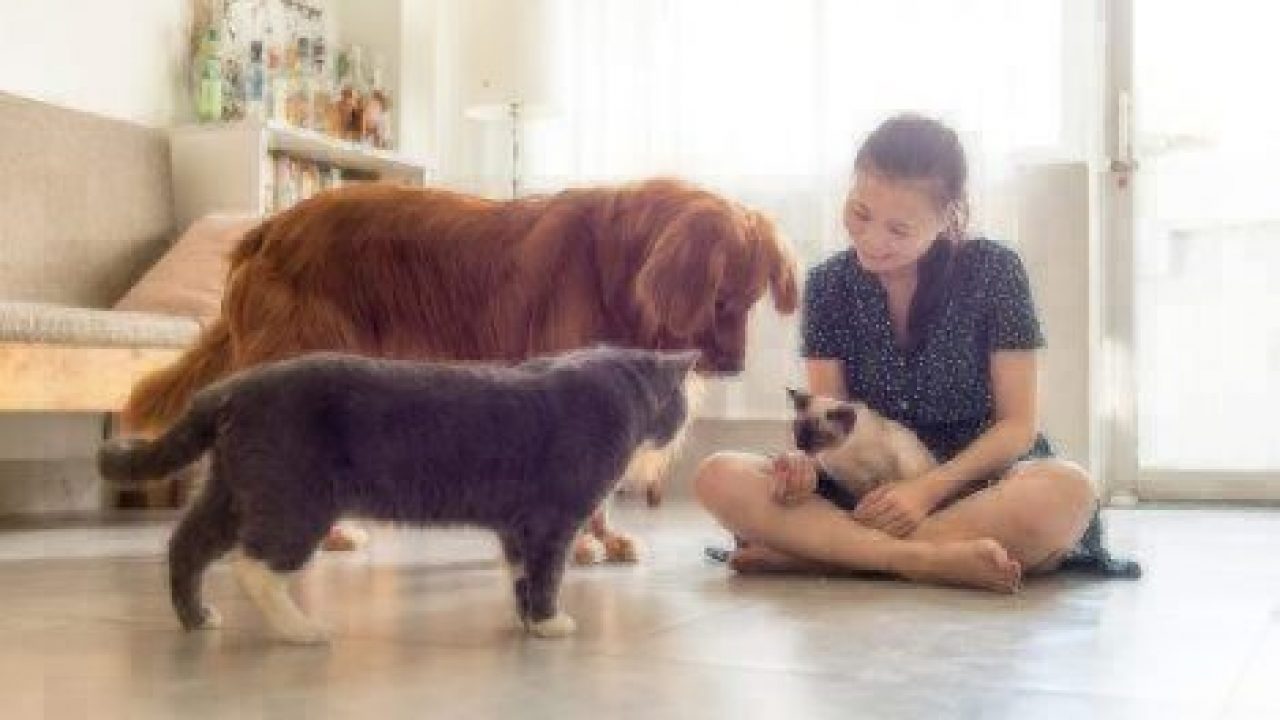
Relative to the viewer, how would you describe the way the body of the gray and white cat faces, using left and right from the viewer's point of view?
facing to the right of the viewer

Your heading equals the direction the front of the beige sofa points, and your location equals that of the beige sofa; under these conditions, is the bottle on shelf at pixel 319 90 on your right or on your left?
on your left

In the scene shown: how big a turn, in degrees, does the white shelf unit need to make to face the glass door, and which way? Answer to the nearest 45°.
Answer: approximately 45° to its left

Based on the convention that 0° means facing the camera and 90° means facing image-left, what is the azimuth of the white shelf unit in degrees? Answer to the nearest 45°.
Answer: approximately 315°

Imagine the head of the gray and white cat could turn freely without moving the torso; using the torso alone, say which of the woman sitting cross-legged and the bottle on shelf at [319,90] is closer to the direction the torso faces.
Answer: the woman sitting cross-legged

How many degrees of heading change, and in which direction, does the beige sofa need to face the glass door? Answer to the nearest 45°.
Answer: approximately 45° to its left

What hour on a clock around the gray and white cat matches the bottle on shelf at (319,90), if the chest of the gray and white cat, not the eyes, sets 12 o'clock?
The bottle on shelf is roughly at 9 o'clock from the gray and white cat.
